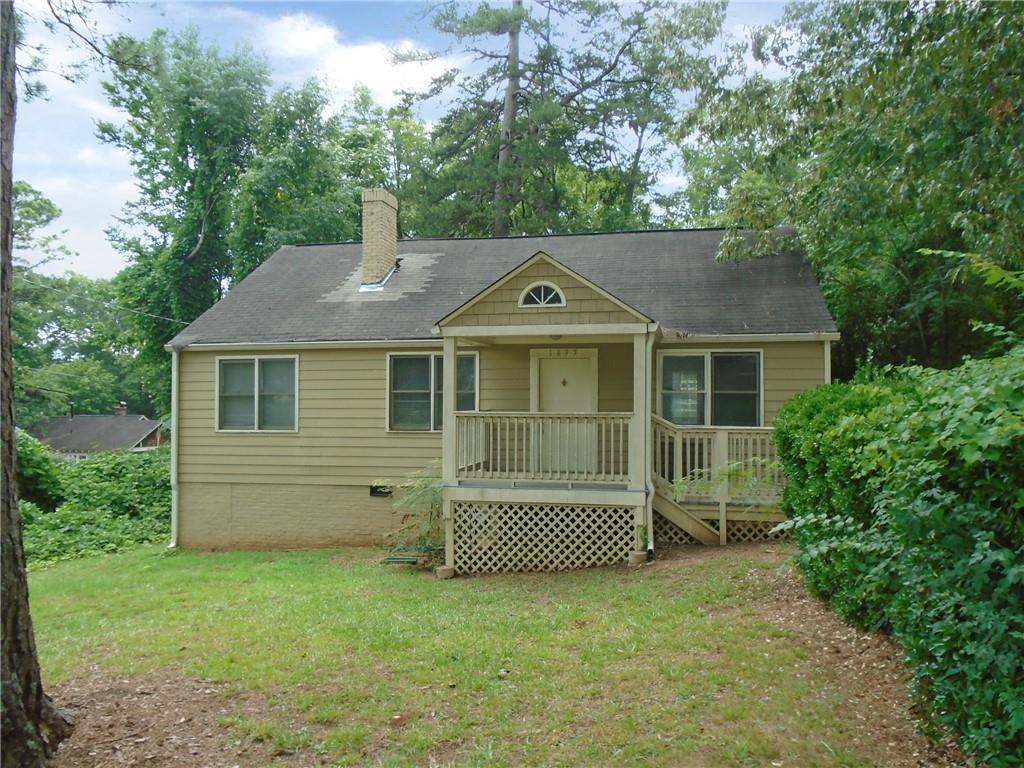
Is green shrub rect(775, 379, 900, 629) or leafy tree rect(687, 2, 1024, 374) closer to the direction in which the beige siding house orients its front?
the green shrub

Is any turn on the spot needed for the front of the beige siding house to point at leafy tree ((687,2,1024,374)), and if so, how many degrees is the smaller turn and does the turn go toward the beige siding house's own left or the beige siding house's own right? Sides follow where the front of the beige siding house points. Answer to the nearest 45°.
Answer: approximately 90° to the beige siding house's own left

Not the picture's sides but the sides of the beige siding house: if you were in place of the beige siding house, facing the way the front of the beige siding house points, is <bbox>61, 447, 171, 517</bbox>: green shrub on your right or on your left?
on your right

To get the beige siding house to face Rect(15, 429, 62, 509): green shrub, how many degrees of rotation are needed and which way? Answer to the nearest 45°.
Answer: approximately 135° to its right

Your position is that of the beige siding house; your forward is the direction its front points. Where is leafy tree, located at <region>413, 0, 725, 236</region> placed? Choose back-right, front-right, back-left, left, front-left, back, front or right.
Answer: back

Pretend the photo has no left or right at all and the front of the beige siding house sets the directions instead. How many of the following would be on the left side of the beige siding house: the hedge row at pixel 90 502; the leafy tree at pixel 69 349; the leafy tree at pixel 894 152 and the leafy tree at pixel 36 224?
1

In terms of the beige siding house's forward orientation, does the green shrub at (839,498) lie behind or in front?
in front

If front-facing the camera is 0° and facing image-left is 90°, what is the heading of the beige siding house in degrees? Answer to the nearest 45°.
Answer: approximately 0°

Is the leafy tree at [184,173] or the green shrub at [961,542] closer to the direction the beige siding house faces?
the green shrub

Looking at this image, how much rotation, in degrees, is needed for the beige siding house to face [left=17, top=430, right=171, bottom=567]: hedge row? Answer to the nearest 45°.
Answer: approximately 135° to its right
